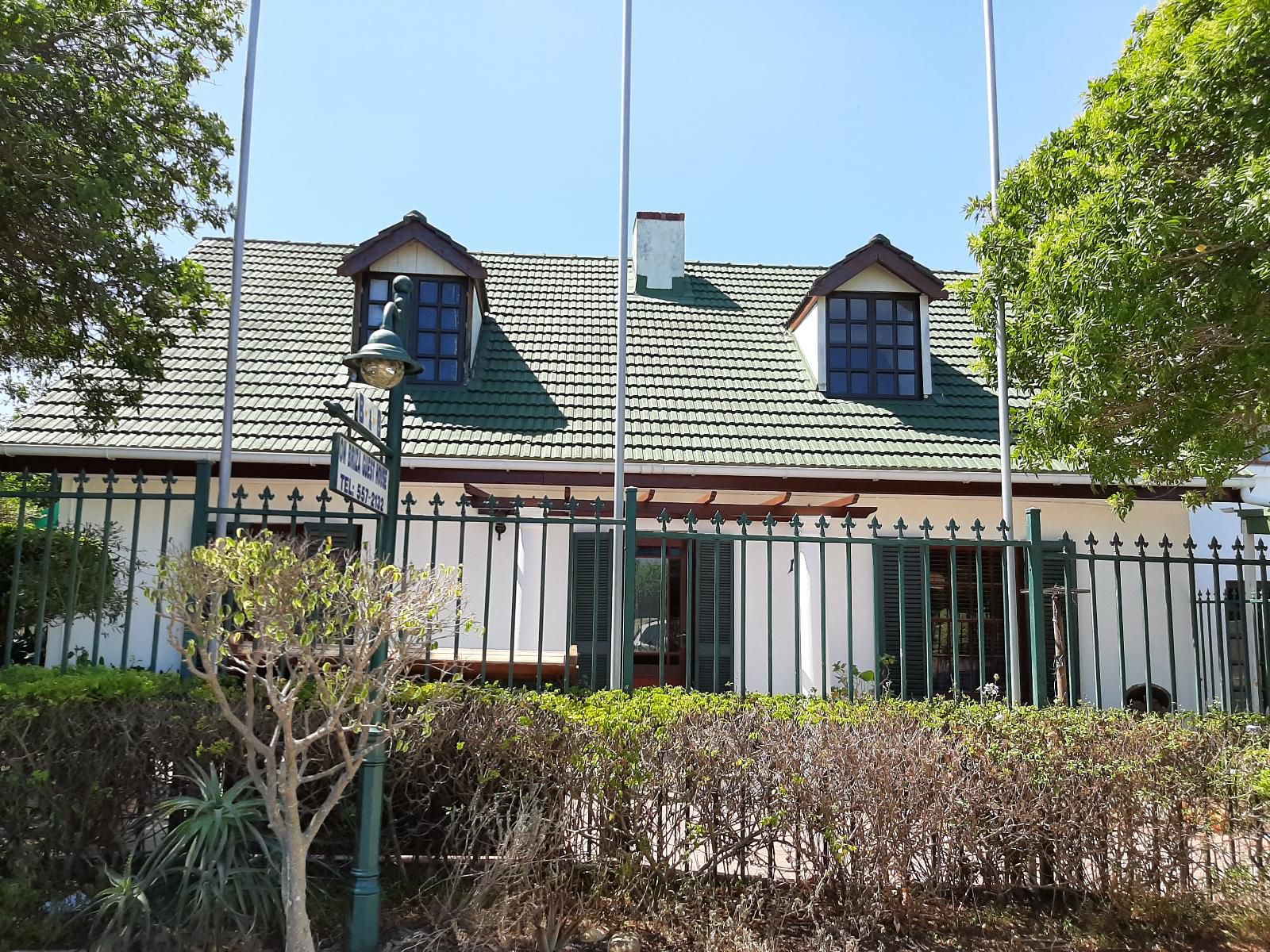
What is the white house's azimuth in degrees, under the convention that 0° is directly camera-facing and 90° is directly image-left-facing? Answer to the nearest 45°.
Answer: approximately 0°

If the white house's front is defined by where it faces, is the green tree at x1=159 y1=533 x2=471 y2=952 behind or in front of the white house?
in front

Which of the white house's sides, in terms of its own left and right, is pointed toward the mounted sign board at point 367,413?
front

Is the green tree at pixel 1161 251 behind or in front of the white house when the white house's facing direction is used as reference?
in front

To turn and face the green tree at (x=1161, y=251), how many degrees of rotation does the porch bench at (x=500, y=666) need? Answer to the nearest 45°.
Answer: approximately 45° to its left

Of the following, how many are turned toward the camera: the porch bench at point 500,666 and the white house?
2

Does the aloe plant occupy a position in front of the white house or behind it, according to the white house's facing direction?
in front

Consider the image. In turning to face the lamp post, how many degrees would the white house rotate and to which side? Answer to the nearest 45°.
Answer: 0° — it already faces it
